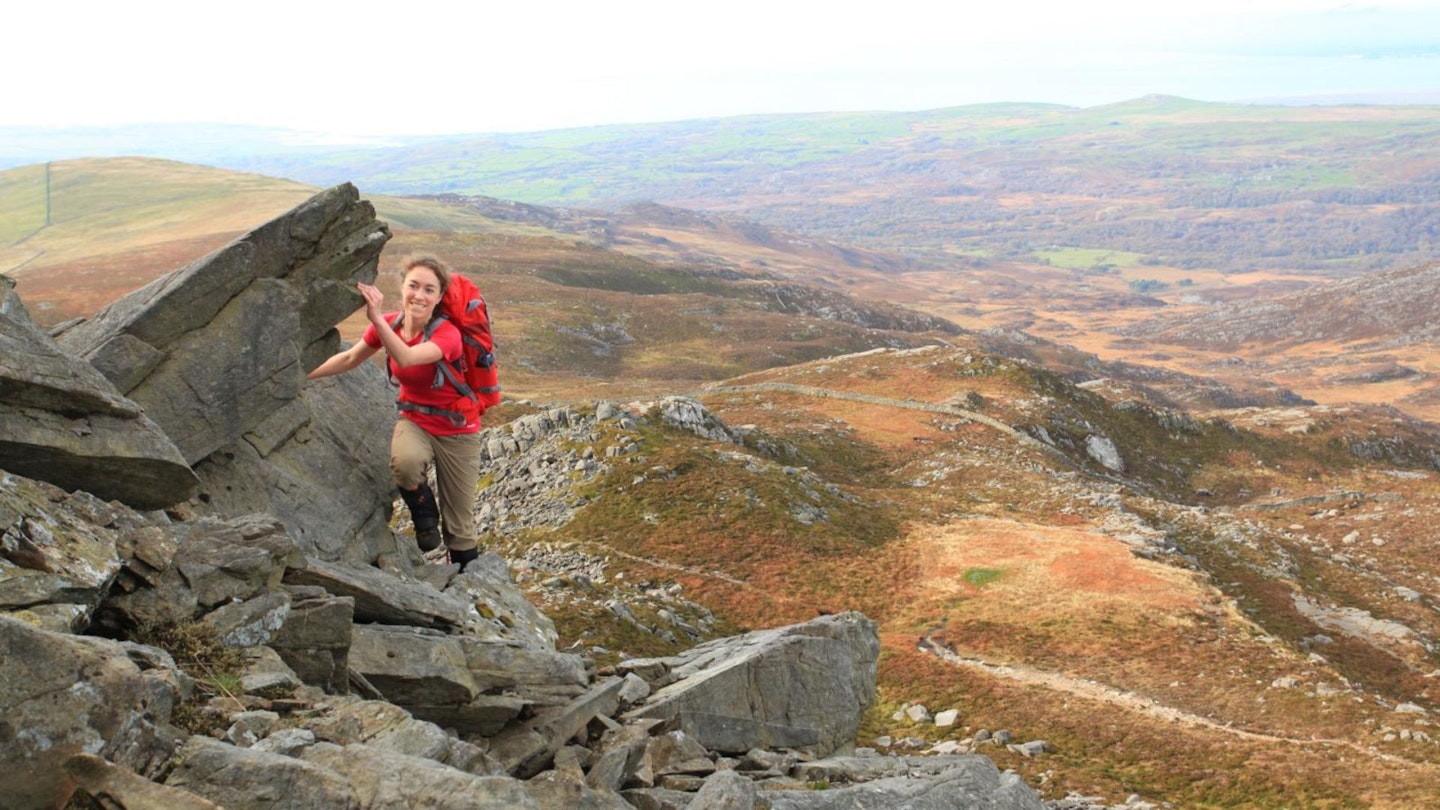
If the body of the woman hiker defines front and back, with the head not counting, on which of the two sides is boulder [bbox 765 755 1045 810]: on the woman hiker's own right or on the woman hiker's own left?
on the woman hiker's own left

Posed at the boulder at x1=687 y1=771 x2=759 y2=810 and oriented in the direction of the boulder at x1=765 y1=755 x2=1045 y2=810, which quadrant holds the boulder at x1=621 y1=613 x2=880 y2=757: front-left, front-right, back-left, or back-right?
front-left

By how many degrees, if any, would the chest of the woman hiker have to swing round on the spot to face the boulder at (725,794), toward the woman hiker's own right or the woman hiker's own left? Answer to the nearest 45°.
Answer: approximately 90° to the woman hiker's own left

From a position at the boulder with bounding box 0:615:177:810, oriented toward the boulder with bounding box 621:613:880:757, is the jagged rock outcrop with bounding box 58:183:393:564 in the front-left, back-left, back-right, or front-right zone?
front-left

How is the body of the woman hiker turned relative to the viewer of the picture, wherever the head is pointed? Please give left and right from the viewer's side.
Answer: facing the viewer and to the left of the viewer

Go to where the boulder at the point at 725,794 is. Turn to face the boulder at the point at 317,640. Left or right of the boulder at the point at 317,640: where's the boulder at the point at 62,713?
left

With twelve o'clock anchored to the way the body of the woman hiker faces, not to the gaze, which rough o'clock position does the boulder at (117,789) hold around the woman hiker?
The boulder is roughly at 11 o'clock from the woman hiker.

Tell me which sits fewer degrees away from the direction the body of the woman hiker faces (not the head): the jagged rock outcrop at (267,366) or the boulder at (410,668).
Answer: the boulder

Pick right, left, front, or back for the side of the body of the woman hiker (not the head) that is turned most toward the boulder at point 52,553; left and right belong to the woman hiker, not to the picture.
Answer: front
